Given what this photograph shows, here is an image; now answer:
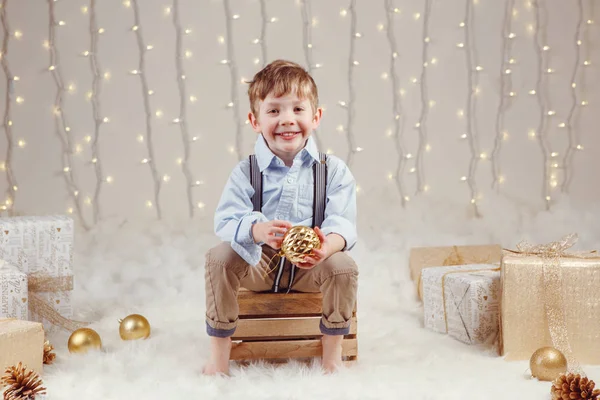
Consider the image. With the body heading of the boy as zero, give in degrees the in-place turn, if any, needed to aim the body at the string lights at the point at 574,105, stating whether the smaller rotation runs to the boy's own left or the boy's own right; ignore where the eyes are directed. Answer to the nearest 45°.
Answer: approximately 135° to the boy's own left

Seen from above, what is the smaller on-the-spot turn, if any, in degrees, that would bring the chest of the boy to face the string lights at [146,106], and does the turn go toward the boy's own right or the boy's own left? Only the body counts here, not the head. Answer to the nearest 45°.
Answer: approximately 135° to the boy's own right

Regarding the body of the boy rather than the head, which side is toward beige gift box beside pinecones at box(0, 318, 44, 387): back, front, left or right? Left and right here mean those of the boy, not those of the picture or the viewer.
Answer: right

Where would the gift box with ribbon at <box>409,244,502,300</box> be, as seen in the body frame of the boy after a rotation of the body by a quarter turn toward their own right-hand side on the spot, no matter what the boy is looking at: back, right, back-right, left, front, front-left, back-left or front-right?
back-right

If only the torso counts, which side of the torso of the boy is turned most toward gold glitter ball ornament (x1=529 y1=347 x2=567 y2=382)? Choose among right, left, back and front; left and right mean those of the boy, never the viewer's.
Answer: left

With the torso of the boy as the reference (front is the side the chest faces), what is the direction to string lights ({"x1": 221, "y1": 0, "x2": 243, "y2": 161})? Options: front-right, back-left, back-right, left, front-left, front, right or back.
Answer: back

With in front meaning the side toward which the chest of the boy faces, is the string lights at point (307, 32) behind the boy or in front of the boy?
behind

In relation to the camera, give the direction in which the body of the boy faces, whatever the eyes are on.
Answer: toward the camera

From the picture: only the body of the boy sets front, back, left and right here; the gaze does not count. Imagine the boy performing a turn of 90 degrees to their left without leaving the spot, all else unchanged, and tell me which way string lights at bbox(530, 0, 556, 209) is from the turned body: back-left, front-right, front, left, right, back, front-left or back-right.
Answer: front-left

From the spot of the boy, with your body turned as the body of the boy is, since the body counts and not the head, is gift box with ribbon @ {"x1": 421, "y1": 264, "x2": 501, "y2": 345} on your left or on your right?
on your left

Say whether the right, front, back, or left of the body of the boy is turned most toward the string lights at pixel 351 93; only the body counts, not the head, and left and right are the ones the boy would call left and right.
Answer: back

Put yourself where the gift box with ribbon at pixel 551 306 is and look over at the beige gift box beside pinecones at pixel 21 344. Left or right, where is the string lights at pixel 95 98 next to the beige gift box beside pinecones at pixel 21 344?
right

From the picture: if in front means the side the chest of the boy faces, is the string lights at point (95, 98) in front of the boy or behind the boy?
behind
